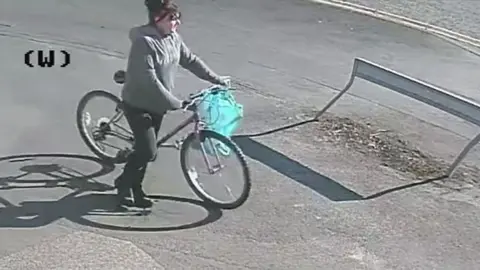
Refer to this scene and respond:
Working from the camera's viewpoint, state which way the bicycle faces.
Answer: facing the viewer and to the right of the viewer
